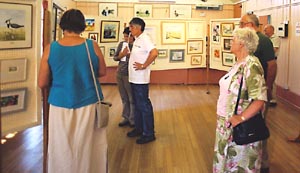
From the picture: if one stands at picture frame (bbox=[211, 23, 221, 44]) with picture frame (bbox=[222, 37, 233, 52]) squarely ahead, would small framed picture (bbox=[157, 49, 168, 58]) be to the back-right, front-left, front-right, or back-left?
back-right

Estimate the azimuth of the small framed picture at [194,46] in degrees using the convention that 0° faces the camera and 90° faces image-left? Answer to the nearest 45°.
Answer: approximately 0°

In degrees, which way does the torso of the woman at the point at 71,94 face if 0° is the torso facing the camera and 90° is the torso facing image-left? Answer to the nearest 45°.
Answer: approximately 180°

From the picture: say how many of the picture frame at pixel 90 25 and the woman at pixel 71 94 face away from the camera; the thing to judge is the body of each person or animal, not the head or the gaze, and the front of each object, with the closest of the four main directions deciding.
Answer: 1

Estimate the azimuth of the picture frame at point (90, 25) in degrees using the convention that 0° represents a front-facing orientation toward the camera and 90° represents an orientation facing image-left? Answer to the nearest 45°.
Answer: approximately 0°

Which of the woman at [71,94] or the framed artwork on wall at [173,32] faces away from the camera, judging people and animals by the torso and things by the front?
the woman
